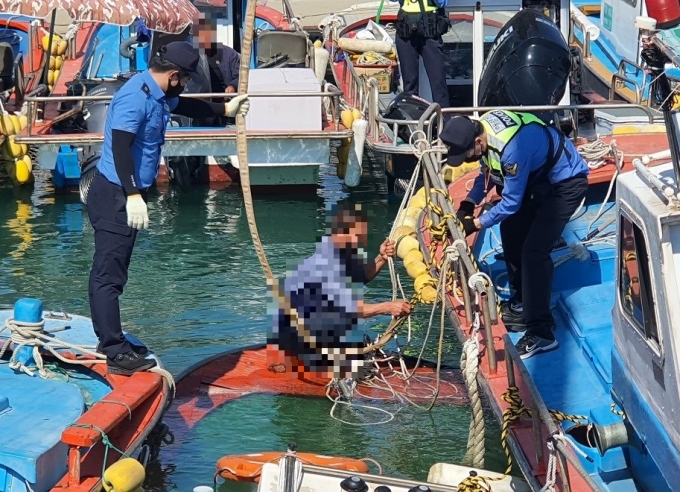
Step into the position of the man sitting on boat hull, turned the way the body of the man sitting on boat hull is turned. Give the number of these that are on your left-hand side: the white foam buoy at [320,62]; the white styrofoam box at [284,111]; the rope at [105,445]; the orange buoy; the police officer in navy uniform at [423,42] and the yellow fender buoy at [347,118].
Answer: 4

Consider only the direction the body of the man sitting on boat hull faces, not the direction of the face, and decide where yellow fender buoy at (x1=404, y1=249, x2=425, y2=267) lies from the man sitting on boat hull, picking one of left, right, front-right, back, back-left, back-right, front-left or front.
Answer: front-left

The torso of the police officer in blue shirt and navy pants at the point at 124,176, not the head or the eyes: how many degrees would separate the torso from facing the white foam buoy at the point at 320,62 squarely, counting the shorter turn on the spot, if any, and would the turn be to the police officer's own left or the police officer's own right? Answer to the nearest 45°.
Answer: approximately 90° to the police officer's own left

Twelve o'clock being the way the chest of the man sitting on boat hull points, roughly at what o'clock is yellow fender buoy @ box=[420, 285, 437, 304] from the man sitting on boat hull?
The yellow fender buoy is roughly at 12 o'clock from the man sitting on boat hull.

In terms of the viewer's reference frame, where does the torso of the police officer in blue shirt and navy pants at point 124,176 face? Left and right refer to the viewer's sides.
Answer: facing to the right of the viewer

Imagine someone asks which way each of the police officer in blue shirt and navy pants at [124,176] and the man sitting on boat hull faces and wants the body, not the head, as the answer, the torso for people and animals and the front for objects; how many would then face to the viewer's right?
2

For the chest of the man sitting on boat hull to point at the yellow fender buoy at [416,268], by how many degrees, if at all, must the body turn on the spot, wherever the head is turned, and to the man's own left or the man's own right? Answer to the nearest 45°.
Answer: approximately 45° to the man's own left

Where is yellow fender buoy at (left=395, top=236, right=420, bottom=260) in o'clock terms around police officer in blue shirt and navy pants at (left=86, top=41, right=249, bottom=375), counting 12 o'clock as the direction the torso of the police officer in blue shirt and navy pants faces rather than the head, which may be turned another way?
The yellow fender buoy is roughly at 11 o'clock from the police officer in blue shirt and navy pants.

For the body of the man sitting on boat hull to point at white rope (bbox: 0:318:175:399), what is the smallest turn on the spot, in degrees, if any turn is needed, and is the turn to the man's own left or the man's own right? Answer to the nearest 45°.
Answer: approximately 180°

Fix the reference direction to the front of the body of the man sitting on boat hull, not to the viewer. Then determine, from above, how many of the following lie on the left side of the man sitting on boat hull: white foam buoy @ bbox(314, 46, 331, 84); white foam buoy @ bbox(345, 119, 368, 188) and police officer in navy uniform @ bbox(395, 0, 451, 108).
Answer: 3

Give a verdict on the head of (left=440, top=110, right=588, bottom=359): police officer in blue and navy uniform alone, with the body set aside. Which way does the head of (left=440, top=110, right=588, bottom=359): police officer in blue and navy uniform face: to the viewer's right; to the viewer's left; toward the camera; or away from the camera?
to the viewer's left

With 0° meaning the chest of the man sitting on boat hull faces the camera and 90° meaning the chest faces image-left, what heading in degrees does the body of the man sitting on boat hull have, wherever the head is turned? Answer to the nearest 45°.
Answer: approximately 270°

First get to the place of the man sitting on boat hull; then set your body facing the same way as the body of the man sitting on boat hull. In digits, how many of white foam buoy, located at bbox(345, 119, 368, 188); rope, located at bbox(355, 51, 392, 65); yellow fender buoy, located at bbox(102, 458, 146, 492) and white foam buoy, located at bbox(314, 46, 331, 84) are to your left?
3

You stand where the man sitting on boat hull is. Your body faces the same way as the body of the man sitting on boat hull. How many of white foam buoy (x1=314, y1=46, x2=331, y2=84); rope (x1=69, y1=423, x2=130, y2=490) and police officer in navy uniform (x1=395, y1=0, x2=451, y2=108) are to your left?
2

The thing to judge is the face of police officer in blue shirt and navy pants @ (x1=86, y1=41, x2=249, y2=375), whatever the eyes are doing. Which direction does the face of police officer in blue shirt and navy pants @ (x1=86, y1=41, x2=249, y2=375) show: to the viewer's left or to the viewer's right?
to the viewer's right
